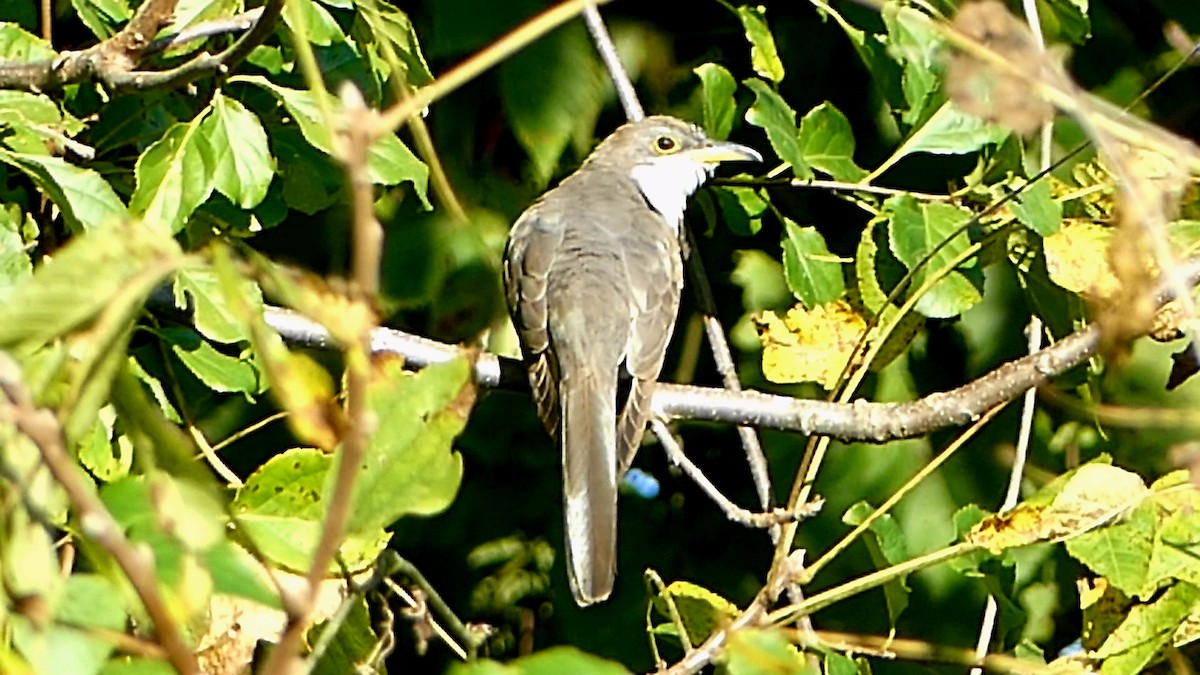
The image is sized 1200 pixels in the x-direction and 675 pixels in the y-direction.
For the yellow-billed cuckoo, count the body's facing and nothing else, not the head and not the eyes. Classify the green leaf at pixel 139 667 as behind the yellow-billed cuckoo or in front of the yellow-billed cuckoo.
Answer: behind

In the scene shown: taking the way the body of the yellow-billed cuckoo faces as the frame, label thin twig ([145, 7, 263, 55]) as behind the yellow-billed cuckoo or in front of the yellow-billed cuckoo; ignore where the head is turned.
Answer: behind

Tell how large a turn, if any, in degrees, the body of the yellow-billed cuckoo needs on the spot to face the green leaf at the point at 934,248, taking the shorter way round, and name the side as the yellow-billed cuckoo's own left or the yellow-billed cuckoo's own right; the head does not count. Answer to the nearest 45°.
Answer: approximately 135° to the yellow-billed cuckoo's own right

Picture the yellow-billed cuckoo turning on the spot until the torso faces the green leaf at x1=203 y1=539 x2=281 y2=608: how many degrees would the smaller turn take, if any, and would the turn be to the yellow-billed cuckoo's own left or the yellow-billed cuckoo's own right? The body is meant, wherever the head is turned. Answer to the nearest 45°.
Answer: approximately 180°

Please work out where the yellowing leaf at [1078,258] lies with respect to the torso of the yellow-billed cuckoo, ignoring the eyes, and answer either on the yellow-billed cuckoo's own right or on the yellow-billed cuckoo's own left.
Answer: on the yellow-billed cuckoo's own right

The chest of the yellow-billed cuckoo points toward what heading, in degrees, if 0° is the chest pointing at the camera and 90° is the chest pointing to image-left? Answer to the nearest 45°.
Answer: approximately 180°
